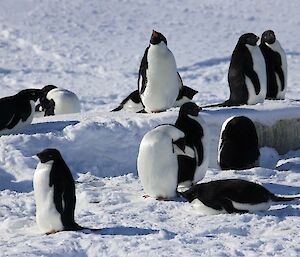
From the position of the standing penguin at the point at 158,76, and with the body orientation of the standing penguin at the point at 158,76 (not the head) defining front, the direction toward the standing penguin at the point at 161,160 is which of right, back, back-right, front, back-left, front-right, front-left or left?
front-right

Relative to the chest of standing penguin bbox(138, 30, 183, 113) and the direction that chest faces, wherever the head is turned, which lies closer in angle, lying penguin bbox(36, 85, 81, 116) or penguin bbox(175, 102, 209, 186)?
the penguin

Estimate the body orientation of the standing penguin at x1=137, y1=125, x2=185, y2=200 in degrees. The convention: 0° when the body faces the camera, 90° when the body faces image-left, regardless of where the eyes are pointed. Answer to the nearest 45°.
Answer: approximately 45°

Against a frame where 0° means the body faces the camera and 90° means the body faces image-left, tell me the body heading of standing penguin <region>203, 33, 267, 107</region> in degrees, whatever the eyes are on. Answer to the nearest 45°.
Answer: approximately 270°

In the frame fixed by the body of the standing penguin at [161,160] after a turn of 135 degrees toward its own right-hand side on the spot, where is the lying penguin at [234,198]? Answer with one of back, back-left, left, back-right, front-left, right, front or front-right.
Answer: back-right

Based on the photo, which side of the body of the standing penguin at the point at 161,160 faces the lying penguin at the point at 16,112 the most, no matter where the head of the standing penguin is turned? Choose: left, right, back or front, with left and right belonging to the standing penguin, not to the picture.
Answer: right

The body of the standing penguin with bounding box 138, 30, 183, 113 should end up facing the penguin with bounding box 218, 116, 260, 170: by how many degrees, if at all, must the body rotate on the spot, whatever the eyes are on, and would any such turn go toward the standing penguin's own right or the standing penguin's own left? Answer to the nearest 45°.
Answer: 0° — it already faces it

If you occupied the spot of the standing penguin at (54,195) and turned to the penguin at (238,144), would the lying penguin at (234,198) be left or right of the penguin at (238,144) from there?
right

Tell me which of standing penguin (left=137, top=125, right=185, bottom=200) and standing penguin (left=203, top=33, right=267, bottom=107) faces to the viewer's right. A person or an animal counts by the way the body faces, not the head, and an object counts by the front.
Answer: standing penguin (left=203, top=33, right=267, bottom=107)

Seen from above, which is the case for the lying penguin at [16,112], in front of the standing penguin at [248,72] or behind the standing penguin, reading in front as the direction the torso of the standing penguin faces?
behind

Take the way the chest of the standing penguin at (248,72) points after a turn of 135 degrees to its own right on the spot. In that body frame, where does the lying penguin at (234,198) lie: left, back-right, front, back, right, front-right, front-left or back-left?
front-left

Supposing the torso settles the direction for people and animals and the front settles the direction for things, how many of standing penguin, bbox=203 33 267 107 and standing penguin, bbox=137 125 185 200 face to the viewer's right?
1

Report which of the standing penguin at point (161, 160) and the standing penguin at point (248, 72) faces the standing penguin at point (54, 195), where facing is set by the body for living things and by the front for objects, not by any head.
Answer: the standing penguin at point (161, 160)

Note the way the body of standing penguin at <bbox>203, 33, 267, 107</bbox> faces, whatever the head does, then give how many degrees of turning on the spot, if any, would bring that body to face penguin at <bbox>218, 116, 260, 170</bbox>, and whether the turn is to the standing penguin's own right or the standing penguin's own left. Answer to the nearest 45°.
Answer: approximately 90° to the standing penguin's own right
